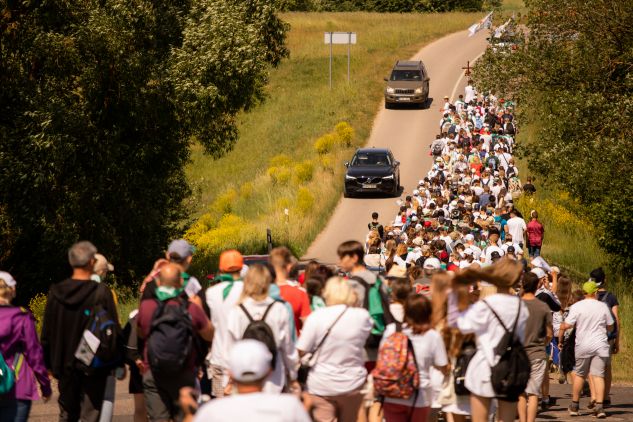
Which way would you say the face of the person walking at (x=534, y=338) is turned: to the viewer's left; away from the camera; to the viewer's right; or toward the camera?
away from the camera

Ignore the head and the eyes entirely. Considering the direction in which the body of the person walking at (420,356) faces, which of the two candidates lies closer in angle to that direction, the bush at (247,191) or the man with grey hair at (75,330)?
the bush

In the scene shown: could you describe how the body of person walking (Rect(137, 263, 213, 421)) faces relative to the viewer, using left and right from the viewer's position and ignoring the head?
facing away from the viewer

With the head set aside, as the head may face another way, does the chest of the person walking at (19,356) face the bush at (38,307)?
yes

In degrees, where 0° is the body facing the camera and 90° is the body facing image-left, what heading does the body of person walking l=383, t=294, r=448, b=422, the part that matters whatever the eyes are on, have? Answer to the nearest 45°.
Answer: approximately 180°

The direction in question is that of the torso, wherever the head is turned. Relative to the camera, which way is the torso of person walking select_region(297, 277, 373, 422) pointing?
away from the camera

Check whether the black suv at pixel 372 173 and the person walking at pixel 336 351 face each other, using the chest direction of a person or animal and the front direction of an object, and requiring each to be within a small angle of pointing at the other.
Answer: yes

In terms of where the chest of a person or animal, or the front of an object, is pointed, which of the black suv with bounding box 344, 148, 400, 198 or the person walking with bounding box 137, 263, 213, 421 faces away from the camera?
the person walking

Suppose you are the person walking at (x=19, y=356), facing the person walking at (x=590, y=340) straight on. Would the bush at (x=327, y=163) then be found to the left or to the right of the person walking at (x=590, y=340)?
left

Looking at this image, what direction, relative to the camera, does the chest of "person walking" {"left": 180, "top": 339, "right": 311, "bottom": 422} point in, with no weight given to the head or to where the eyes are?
away from the camera

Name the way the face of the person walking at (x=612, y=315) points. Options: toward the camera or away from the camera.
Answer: away from the camera

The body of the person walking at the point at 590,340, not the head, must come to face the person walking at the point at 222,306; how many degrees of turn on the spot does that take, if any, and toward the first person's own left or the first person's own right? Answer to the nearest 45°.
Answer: approximately 135° to the first person's own left

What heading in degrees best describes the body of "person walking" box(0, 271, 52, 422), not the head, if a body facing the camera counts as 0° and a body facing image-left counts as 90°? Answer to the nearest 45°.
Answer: approximately 180°

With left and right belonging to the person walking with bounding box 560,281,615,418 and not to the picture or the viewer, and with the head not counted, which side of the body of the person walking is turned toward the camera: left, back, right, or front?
back

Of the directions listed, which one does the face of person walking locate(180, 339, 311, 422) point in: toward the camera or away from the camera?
away from the camera
